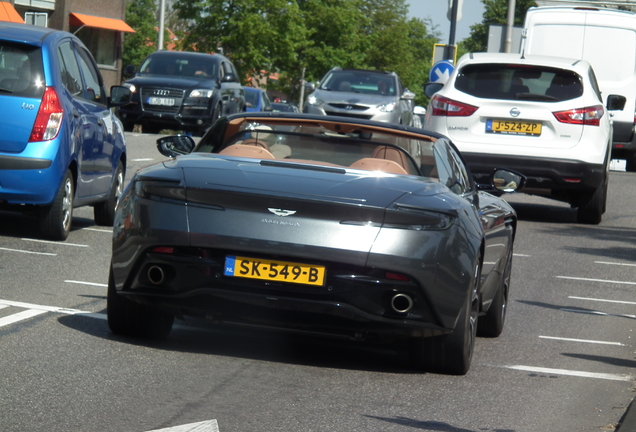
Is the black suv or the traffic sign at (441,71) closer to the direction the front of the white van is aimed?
the traffic sign

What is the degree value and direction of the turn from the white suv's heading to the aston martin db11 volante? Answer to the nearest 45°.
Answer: approximately 180°

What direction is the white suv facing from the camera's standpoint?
away from the camera

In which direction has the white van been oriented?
away from the camera

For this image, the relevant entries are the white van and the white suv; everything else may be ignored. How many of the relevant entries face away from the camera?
2

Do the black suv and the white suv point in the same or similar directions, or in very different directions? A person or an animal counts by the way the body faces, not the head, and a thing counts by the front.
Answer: very different directions

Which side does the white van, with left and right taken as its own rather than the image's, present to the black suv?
left

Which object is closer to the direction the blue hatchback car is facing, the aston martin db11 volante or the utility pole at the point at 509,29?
the utility pole

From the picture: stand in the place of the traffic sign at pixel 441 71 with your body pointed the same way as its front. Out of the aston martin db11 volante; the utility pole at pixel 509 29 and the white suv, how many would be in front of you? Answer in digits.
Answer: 2
